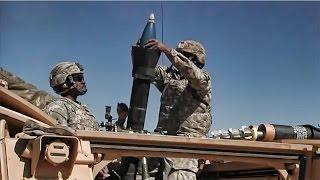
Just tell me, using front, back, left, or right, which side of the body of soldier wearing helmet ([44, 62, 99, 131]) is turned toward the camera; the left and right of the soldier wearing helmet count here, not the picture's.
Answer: right

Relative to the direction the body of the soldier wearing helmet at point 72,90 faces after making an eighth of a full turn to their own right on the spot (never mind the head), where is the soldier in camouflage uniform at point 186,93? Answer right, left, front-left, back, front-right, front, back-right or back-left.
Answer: front-left
